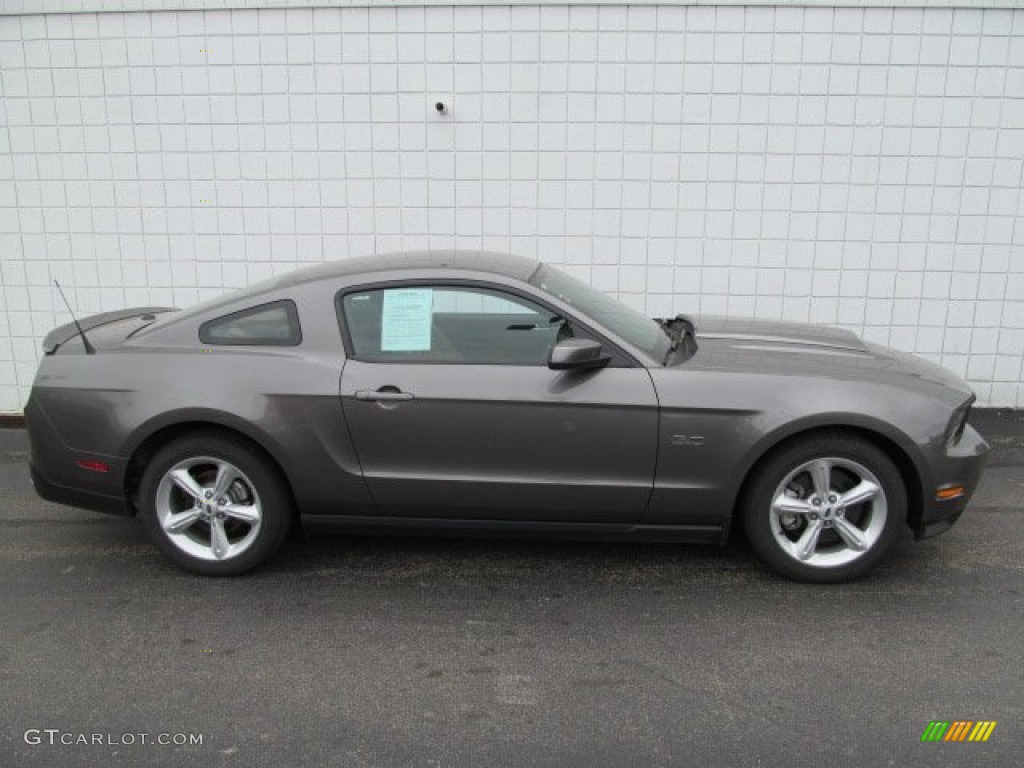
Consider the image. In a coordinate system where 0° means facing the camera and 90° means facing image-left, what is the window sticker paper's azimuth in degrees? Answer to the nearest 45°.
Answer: approximately 0°

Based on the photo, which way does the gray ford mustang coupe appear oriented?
to the viewer's right
